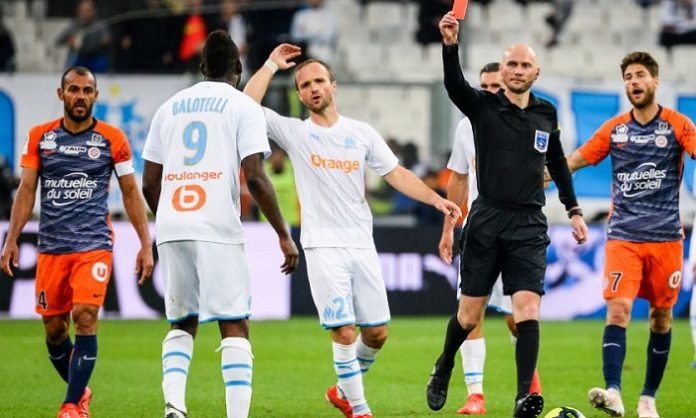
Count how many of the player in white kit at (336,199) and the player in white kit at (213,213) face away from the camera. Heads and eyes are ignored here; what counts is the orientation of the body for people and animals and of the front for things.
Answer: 1

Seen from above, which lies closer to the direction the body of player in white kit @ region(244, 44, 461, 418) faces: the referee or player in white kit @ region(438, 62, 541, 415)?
the referee

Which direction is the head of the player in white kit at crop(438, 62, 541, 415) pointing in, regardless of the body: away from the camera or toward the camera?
toward the camera

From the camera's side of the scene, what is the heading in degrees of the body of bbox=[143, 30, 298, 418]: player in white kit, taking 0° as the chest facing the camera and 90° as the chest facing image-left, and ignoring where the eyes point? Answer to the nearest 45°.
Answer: approximately 180°

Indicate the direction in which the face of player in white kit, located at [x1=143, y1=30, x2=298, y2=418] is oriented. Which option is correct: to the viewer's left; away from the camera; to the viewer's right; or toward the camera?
away from the camera

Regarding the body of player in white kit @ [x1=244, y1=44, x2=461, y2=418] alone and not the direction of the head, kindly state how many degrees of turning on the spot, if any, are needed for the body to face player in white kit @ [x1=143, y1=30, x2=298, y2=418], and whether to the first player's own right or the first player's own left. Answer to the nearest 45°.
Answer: approximately 45° to the first player's own right

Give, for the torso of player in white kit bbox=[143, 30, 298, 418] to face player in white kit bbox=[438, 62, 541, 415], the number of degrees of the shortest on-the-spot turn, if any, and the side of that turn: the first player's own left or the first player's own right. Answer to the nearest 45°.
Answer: approximately 45° to the first player's own right

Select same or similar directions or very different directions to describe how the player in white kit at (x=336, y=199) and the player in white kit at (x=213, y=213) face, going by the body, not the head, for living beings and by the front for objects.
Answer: very different directions

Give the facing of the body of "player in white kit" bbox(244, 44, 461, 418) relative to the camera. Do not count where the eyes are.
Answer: toward the camera

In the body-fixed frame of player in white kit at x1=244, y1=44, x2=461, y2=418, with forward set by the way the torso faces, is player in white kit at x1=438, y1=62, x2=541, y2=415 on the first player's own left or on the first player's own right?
on the first player's own left

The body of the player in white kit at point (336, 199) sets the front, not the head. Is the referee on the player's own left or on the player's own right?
on the player's own left

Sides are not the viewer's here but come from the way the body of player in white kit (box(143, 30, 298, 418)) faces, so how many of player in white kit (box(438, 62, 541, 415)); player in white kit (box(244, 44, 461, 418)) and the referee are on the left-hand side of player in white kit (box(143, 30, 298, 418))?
0

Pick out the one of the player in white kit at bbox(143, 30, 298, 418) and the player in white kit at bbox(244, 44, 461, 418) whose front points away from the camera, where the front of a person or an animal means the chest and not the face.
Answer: the player in white kit at bbox(143, 30, 298, 418)
